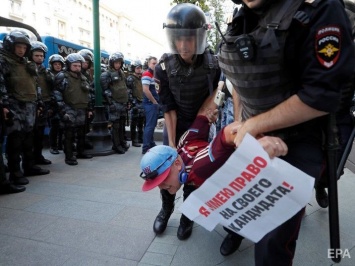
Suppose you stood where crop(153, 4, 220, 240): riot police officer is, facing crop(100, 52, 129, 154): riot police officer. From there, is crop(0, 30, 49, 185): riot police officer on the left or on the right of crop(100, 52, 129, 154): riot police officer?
left

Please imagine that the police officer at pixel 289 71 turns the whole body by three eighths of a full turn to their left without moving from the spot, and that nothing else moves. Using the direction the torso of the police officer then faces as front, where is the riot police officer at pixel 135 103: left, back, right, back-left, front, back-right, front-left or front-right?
back-left

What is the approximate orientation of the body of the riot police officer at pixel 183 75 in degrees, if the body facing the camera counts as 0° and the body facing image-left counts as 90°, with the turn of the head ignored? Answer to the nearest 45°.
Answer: approximately 0°

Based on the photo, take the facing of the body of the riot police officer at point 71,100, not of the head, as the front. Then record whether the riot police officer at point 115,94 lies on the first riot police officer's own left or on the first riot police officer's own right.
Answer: on the first riot police officer's own left

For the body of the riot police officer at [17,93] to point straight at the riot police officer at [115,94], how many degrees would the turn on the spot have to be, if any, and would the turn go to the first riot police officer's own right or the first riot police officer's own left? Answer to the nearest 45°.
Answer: approximately 90° to the first riot police officer's own left

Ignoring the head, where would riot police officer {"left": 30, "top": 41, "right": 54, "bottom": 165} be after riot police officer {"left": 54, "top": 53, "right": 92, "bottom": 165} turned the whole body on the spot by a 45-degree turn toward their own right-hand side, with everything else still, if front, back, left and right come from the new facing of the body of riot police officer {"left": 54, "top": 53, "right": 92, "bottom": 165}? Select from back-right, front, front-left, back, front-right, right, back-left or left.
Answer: right

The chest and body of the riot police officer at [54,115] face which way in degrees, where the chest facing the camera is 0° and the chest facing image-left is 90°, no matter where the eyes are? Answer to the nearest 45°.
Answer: approximately 315°

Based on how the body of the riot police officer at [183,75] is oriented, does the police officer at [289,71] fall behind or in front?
in front

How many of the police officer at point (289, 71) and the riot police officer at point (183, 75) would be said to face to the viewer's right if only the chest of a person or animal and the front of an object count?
0

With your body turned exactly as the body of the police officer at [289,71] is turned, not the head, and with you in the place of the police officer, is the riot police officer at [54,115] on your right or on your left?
on your right
